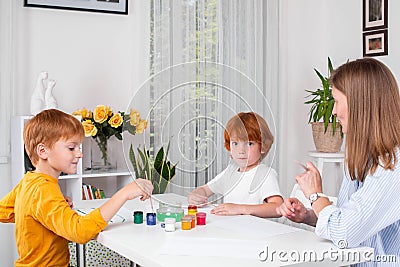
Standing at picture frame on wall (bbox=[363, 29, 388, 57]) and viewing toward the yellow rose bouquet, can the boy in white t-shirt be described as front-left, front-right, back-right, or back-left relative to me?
front-left

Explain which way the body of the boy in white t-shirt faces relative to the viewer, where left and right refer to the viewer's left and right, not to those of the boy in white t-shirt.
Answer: facing the viewer and to the left of the viewer

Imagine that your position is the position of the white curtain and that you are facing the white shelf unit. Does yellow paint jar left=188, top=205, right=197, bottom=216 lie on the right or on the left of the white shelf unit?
left

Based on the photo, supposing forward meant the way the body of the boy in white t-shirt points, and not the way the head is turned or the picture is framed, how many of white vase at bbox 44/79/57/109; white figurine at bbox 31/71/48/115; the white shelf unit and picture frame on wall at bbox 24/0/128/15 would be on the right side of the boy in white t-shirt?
4

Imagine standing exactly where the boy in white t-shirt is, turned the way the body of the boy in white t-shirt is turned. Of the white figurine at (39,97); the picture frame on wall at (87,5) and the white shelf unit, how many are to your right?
3

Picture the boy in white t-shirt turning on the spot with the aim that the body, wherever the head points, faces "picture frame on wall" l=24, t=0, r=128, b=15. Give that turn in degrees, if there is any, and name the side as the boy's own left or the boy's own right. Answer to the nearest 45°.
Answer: approximately 90° to the boy's own right

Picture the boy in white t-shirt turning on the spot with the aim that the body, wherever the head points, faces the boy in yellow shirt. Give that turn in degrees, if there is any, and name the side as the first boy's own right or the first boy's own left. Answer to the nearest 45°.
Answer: approximately 45° to the first boy's own right

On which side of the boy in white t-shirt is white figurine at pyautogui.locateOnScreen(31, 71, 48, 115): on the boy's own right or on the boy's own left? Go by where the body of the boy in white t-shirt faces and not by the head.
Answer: on the boy's own right

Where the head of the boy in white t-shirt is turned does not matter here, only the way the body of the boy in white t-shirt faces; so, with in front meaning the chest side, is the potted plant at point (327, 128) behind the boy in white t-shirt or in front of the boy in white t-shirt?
behind

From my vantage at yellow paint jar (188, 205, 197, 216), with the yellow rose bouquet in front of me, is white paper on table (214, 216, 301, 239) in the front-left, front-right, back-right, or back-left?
back-right

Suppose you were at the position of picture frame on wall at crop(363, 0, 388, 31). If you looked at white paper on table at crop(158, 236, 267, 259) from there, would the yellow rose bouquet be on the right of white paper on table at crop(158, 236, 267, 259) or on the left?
right
